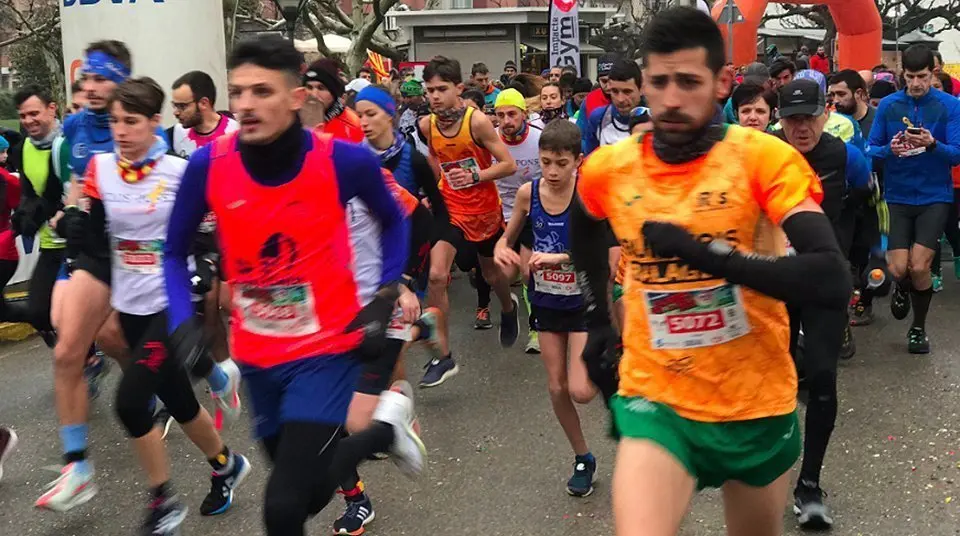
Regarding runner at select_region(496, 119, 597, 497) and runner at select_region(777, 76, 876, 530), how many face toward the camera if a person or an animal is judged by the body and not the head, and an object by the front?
2

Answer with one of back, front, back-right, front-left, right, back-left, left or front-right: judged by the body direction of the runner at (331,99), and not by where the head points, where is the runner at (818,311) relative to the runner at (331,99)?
left

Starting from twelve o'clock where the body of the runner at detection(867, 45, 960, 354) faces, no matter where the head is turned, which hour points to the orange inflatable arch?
The orange inflatable arch is roughly at 6 o'clock from the runner.

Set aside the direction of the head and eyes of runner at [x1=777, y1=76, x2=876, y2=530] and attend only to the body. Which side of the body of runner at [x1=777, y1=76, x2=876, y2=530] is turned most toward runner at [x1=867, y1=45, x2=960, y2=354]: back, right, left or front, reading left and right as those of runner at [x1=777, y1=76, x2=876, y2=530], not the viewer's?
back

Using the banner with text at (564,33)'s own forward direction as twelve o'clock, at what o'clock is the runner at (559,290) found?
The runner is roughly at 12 o'clock from the banner with text.

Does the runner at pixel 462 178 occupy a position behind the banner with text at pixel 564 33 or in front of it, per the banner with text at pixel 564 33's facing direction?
in front

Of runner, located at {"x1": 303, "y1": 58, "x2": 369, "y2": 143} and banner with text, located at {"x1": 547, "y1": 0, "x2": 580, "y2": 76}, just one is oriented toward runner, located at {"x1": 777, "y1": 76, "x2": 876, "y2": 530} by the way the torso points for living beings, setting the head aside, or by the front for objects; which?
the banner with text

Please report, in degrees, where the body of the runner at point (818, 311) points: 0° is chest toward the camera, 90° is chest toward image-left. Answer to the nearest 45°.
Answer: approximately 0°

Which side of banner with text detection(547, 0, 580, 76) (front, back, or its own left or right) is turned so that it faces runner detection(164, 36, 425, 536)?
front
